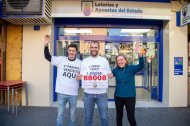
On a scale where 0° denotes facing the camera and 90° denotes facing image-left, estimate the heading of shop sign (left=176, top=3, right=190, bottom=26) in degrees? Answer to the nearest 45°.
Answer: approximately 45°

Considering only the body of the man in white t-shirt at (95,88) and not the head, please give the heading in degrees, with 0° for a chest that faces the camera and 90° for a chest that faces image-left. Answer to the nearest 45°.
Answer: approximately 0°

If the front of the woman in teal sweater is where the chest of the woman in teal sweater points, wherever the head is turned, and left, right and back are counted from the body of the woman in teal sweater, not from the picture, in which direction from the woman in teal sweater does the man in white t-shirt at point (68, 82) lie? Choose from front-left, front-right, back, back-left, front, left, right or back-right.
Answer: right

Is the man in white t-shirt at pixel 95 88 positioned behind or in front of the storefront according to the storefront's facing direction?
in front

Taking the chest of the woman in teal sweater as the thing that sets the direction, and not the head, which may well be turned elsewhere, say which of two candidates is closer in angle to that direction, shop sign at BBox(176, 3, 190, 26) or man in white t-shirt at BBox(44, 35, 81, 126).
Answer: the man in white t-shirt

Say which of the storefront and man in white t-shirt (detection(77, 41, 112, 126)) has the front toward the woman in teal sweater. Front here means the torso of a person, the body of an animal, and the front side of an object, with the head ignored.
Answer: the storefront

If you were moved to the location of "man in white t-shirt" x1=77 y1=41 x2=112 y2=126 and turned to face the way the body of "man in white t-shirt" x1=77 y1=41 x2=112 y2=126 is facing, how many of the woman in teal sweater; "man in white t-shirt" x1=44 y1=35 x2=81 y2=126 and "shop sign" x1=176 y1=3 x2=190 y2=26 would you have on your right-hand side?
1

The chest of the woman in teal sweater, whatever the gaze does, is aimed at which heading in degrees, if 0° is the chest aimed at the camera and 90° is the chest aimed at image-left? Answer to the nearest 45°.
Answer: approximately 0°

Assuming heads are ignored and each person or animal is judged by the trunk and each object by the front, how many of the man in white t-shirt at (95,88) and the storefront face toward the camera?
2

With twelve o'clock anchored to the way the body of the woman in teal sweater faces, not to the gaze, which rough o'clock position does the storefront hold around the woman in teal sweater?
The storefront is roughly at 6 o'clock from the woman in teal sweater.
